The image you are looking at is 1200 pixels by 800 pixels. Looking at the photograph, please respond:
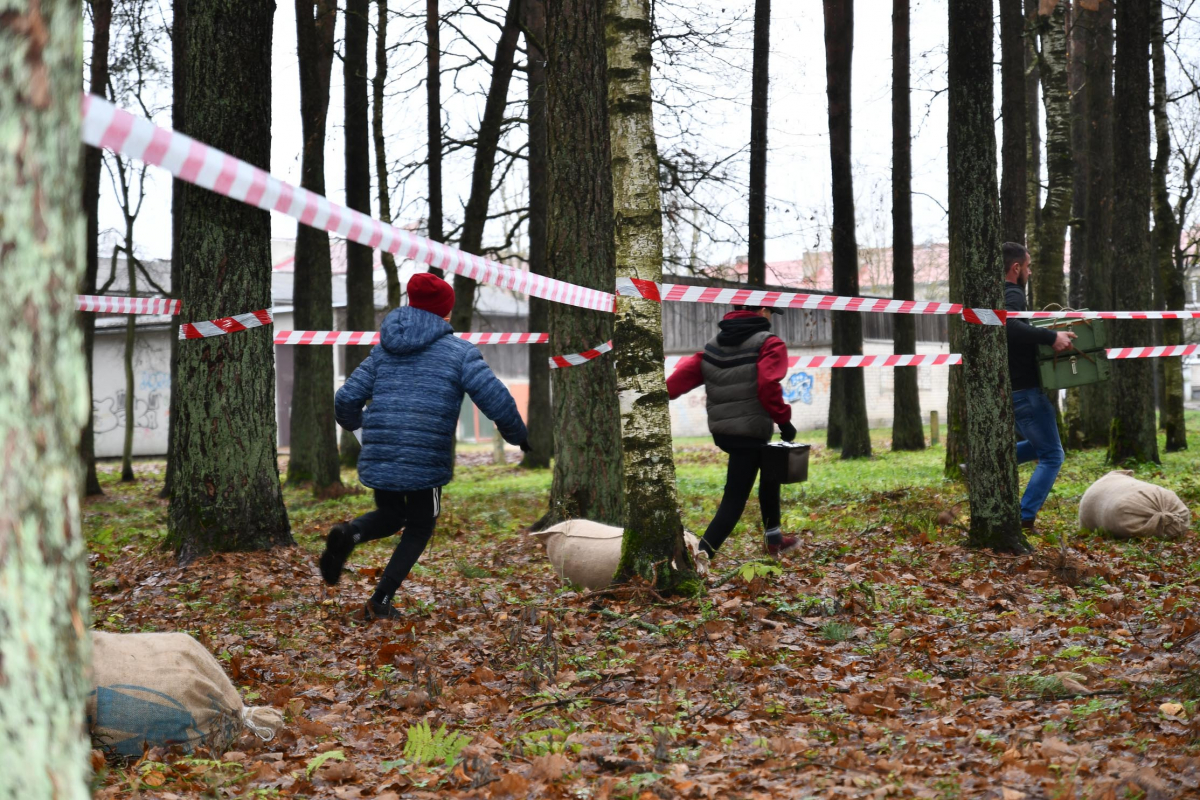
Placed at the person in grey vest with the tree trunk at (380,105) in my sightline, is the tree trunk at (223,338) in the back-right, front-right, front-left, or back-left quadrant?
front-left

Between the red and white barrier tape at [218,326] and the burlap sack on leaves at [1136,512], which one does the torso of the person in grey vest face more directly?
the burlap sack on leaves

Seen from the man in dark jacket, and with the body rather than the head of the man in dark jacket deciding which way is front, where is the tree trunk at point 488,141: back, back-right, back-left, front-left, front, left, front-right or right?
back-left

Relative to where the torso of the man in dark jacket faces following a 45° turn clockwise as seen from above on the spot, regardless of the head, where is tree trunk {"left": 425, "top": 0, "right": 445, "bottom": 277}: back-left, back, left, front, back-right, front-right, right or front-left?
back

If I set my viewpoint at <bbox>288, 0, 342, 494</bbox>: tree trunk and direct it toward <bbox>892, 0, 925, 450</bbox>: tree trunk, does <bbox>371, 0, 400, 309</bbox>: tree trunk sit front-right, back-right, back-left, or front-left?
front-left

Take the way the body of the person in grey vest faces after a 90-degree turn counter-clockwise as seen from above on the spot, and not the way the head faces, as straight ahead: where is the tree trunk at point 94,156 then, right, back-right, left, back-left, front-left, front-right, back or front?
front

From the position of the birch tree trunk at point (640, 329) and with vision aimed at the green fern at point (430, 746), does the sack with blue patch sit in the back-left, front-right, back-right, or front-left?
front-right

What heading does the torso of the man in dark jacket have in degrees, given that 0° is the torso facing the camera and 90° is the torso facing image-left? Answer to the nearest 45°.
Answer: approximately 270°

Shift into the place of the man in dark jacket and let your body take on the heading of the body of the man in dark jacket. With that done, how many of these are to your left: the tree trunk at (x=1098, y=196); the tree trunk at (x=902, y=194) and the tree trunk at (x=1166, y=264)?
3

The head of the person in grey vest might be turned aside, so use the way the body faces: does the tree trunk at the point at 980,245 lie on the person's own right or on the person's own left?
on the person's own right

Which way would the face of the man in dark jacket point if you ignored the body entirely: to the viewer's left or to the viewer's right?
to the viewer's right

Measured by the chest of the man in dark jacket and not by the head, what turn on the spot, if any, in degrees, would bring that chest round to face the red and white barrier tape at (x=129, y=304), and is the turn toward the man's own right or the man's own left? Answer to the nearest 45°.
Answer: approximately 180°

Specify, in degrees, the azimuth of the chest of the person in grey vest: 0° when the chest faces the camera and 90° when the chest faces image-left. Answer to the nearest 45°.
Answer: approximately 225°

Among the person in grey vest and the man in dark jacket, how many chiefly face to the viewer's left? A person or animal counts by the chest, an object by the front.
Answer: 0
